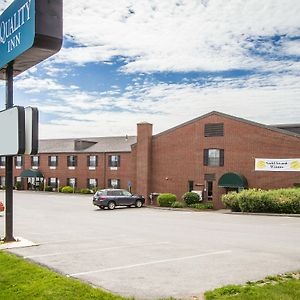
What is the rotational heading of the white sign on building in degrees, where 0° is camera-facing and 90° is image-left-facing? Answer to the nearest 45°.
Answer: approximately 0°

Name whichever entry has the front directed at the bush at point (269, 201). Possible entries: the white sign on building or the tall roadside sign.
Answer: the white sign on building

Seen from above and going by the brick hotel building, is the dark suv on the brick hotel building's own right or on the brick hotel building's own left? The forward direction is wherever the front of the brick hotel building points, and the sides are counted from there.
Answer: on the brick hotel building's own right

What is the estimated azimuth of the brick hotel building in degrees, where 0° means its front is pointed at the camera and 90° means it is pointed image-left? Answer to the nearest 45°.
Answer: approximately 0°

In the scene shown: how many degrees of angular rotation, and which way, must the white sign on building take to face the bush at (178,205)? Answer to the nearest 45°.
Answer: approximately 90° to its right

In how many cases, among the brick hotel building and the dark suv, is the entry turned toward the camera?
1
